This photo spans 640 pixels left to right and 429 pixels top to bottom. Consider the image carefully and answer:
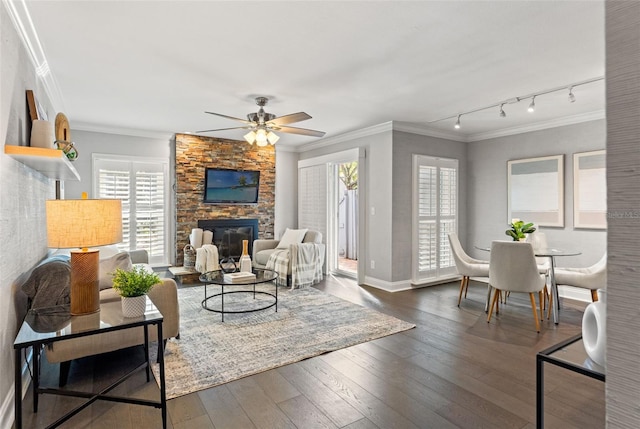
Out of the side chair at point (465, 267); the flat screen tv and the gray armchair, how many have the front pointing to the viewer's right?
1

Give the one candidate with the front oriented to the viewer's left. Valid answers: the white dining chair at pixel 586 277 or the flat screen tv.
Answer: the white dining chair

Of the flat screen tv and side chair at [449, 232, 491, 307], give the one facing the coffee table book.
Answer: the flat screen tv

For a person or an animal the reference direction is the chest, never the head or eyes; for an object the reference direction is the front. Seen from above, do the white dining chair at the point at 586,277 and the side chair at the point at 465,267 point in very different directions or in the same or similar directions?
very different directions

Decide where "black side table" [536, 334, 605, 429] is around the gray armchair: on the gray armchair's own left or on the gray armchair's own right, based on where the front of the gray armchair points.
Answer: on the gray armchair's own left

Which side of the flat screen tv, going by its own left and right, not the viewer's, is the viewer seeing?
front

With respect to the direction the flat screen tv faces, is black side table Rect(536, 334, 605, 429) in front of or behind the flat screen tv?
in front

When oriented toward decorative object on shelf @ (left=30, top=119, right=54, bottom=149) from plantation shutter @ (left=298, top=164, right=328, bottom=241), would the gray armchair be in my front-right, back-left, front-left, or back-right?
front-right

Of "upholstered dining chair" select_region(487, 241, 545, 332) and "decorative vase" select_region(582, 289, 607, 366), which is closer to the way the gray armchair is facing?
the decorative vase

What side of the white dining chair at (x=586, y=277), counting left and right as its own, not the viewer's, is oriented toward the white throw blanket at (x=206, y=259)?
front

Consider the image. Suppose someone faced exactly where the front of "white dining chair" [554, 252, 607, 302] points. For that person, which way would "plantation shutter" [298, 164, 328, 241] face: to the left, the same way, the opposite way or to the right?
to the left

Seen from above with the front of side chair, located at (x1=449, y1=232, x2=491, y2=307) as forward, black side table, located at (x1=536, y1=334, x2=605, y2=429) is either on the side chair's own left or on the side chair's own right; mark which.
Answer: on the side chair's own right

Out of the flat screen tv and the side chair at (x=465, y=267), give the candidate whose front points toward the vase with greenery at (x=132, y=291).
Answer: the flat screen tv

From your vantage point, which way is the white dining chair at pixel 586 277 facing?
to the viewer's left

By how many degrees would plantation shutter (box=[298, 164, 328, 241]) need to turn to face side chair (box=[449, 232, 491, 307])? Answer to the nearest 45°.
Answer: approximately 90° to its left

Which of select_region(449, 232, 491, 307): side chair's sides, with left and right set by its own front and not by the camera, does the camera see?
right

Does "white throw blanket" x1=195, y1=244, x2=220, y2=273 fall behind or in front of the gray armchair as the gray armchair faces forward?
in front

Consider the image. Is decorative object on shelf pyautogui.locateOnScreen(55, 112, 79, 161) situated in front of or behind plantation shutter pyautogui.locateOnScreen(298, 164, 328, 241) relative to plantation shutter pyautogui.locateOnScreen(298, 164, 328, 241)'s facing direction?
in front

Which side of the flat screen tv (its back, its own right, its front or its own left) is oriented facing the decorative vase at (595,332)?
front

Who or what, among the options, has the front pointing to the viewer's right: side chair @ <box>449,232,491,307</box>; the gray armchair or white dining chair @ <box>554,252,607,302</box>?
the side chair
